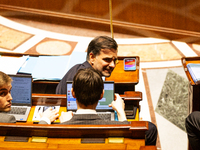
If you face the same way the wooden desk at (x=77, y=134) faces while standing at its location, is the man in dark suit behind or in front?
behind

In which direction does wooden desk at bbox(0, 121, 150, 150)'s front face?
toward the camera

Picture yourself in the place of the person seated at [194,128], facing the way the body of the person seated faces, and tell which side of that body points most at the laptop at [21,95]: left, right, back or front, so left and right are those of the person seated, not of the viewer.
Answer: left

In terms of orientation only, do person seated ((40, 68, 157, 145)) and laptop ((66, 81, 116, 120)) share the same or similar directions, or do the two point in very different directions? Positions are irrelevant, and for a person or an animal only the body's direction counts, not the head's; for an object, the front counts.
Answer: very different directions

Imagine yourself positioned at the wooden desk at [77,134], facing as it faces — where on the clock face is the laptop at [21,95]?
The laptop is roughly at 5 o'clock from the wooden desk.

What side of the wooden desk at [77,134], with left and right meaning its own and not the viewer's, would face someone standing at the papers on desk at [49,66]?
back

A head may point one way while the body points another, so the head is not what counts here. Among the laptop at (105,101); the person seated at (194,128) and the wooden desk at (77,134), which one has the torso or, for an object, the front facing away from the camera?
the person seated

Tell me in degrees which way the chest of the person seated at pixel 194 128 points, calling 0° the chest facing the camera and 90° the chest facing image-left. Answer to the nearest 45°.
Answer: approximately 180°

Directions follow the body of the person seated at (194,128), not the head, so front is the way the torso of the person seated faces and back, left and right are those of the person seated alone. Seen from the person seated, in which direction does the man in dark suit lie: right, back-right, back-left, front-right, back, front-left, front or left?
left

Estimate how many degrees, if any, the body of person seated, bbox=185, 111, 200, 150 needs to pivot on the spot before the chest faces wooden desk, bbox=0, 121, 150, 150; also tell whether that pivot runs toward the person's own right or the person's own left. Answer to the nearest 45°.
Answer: approximately 135° to the person's own left

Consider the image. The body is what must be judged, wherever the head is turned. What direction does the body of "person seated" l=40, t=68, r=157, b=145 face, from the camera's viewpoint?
away from the camera

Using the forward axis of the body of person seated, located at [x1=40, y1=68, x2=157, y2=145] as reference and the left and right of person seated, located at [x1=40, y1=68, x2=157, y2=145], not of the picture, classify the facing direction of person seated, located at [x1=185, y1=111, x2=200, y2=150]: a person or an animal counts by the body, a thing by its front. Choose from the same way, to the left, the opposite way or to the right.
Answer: the same way
